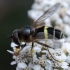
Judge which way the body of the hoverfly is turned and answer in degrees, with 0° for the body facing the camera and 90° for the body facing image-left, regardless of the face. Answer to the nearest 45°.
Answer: approximately 90°
